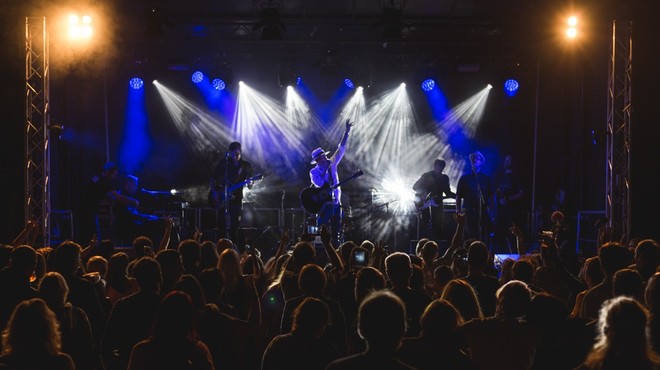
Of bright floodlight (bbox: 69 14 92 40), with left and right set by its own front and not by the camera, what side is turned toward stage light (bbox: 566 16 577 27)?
left

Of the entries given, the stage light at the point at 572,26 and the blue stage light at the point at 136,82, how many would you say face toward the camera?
2

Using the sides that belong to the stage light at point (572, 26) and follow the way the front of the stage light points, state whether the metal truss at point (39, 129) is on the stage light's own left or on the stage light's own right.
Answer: on the stage light's own right

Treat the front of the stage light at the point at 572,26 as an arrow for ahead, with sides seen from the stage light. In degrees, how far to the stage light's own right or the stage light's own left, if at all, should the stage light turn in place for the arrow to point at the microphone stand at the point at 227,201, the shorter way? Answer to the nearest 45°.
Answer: approximately 90° to the stage light's own right

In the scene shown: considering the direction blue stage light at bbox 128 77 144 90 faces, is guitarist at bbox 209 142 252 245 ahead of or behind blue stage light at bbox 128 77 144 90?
ahead

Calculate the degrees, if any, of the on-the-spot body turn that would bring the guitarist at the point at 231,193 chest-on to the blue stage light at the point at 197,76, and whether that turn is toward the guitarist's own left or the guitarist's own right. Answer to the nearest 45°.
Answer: approximately 135° to the guitarist's own left
